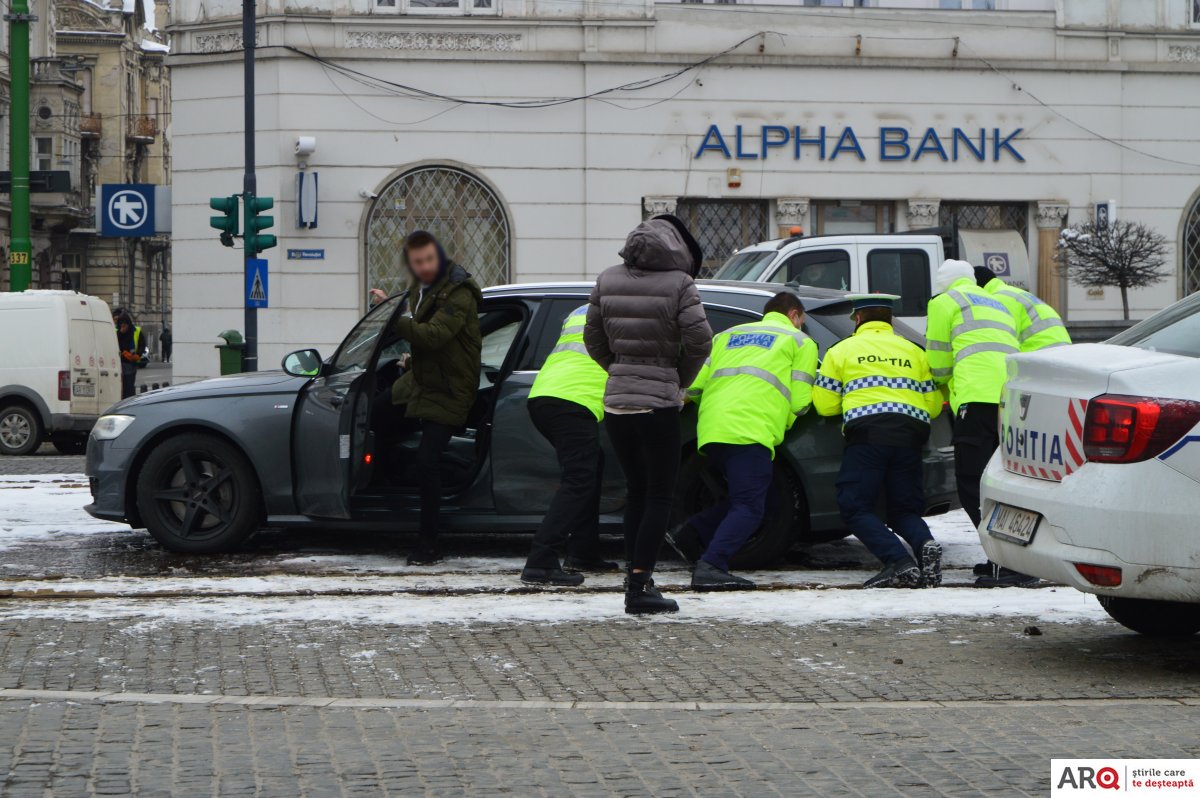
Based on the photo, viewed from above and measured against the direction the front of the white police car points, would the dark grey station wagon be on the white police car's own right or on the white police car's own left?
on the white police car's own left

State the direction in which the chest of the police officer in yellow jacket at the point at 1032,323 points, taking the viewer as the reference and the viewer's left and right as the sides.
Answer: facing away from the viewer and to the left of the viewer

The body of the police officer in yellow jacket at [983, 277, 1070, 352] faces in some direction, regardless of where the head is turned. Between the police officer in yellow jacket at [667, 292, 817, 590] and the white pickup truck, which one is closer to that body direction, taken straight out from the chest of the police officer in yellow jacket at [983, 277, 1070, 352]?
the white pickup truck

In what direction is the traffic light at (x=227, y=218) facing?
to the viewer's left

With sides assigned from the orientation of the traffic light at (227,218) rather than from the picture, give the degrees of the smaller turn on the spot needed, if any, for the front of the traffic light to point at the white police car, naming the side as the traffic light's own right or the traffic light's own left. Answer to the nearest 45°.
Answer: approximately 90° to the traffic light's own left

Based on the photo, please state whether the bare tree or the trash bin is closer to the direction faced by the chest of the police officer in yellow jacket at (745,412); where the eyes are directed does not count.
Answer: the bare tree
